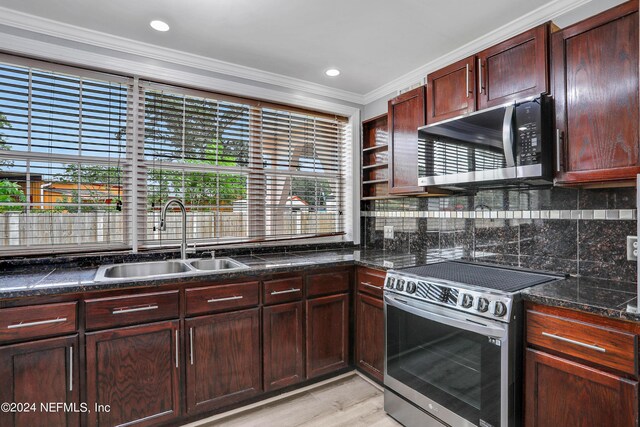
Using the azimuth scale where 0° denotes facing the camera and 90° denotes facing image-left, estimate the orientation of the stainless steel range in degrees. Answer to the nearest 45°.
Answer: approximately 45°

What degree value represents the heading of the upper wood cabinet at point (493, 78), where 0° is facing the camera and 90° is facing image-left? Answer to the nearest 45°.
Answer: approximately 45°

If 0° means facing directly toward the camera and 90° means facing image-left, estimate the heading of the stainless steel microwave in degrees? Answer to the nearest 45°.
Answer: approximately 45°

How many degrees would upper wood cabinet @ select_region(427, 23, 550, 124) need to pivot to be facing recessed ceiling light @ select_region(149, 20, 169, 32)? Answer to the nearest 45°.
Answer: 0° — it already faces it

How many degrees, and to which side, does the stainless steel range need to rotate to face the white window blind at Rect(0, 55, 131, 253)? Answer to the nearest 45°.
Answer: approximately 45° to its right
